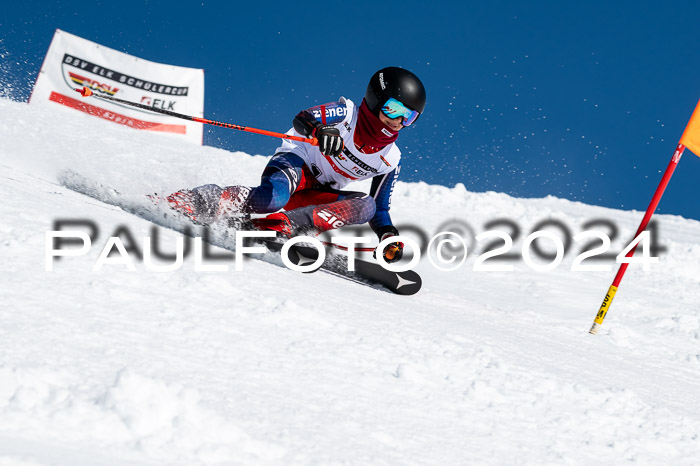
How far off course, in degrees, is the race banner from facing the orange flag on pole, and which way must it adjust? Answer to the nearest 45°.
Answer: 0° — it already faces it

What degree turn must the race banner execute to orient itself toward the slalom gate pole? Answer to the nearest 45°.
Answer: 0° — it already faces it

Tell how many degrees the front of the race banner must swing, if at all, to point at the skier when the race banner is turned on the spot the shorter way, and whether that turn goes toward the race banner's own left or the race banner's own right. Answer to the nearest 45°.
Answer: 0° — it already faces them

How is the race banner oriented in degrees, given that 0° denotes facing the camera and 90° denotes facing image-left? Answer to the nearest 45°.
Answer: approximately 0°

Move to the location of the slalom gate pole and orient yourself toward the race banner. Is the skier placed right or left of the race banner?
left
